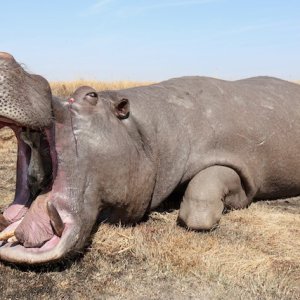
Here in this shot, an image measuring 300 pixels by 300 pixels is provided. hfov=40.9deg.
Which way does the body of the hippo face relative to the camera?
to the viewer's left
